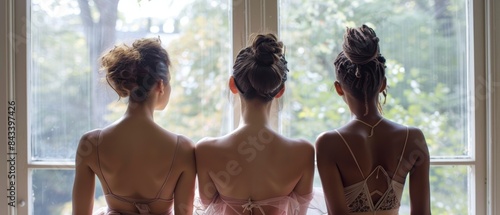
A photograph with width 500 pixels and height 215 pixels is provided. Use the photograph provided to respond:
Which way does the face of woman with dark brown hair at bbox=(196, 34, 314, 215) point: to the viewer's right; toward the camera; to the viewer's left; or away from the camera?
away from the camera

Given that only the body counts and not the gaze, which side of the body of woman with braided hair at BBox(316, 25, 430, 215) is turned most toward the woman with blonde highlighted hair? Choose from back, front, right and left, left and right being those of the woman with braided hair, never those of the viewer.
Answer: left

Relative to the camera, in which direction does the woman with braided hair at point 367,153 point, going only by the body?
away from the camera

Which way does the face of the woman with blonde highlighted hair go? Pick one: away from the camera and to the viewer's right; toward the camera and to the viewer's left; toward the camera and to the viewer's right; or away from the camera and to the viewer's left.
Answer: away from the camera and to the viewer's right

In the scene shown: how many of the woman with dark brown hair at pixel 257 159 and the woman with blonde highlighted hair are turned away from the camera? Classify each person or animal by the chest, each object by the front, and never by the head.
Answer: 2

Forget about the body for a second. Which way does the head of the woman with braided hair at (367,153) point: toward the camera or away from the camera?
away from the camera

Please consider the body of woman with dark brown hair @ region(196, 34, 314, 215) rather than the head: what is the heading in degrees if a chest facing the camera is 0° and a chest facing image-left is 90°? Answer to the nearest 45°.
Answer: approximately 180°

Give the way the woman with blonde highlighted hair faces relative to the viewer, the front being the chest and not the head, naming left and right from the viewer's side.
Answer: facing away from the viewer
